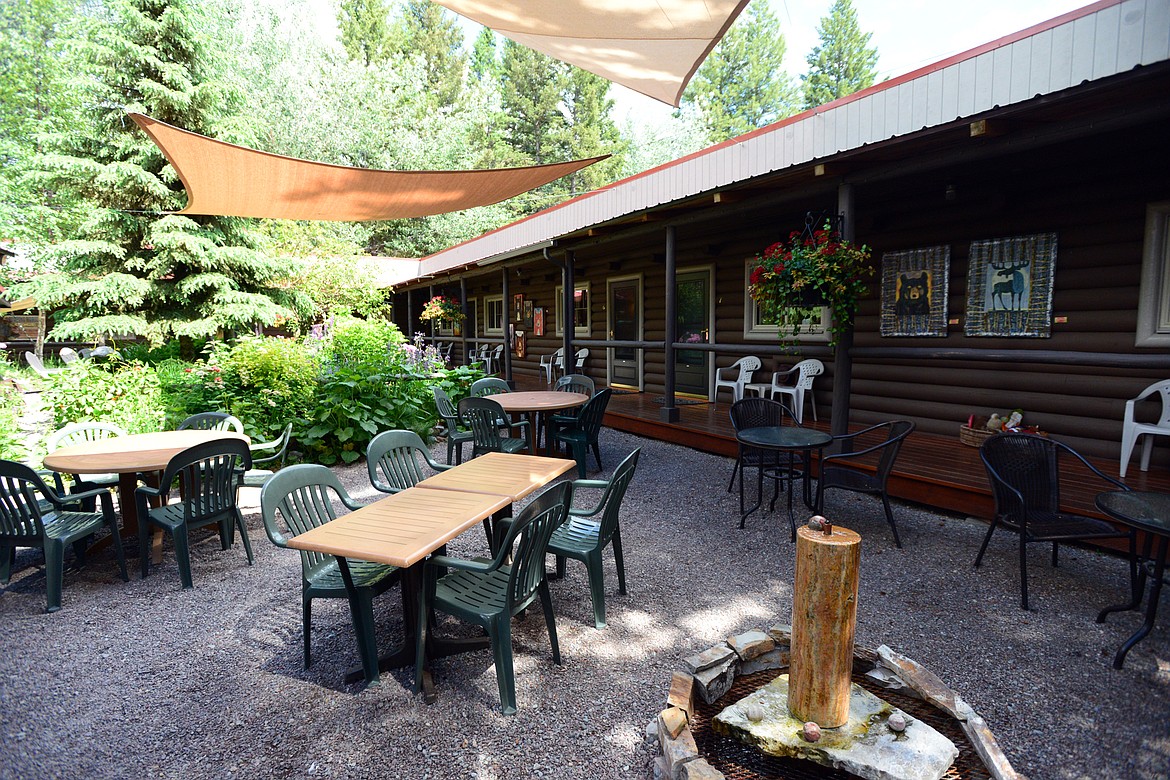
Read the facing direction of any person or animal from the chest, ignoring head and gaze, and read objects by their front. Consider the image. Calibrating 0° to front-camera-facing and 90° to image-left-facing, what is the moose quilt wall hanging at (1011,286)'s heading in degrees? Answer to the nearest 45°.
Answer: approximately 45°

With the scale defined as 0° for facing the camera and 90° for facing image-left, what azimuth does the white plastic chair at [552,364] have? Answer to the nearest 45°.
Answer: approximately 45°

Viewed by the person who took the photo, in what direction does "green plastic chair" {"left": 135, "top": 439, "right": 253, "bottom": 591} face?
facing away from the viewer and to the left of the viewer

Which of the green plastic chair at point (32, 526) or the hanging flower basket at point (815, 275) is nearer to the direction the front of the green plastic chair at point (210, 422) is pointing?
the green plastic chair

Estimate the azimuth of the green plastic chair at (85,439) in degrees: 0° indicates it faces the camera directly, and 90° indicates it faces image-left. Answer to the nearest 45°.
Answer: approximately 315°

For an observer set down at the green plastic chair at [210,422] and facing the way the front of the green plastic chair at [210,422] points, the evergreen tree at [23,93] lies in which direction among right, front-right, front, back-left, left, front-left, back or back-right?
back-right
